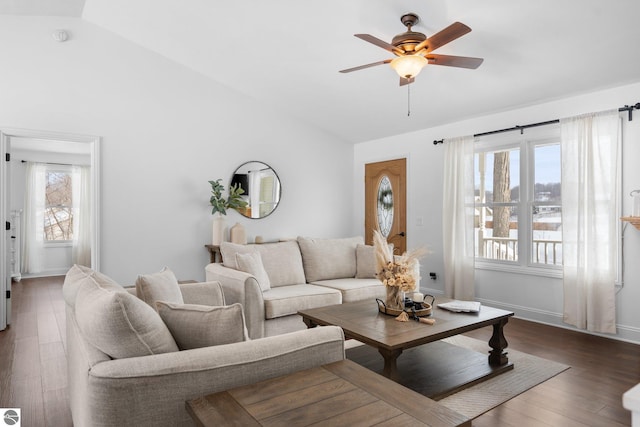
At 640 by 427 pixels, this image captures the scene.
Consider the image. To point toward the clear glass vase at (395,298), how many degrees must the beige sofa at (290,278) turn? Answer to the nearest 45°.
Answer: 0° — it already faces it

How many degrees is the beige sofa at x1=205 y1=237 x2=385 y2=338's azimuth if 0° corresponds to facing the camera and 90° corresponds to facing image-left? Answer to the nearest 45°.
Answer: approximately 315°

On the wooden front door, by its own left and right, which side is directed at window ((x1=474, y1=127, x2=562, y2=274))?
left

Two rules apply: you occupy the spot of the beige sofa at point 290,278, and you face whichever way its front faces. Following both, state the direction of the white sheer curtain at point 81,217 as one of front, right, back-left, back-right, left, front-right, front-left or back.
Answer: back

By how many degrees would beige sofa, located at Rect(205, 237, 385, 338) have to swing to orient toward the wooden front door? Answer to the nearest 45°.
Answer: approximately 90° to its left

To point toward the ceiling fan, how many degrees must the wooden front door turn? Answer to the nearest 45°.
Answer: approximately 45° to its left

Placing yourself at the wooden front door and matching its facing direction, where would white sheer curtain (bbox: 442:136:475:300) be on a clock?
The white sheer curtain is roughly at 9 o'clock from the wooden front door.
